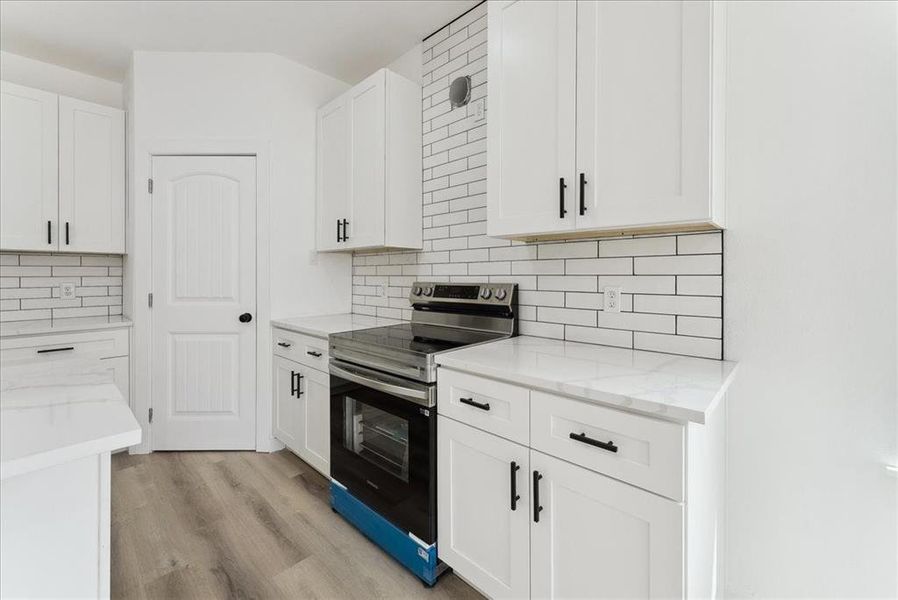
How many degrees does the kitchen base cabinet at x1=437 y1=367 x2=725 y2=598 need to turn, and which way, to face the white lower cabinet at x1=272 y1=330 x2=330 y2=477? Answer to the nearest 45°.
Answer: approximately 90° to its right

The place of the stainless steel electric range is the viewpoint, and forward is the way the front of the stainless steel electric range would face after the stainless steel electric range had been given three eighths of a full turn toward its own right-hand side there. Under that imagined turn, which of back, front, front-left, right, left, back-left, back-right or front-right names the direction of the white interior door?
front-left

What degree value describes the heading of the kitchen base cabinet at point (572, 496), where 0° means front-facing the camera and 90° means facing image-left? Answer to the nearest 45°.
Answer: approximately 45°

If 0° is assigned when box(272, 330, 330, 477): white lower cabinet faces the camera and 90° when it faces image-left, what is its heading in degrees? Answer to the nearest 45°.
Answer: approximately 45°

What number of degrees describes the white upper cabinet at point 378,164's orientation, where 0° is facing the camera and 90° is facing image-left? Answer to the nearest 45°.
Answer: approximately 45°

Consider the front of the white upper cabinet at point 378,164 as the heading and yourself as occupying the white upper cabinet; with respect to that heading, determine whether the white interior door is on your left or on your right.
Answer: on your right

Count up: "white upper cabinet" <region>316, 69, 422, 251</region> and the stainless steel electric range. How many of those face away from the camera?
0

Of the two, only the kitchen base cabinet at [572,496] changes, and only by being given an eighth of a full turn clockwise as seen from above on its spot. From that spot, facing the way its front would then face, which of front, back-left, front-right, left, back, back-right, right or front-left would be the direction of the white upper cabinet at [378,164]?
front-right
